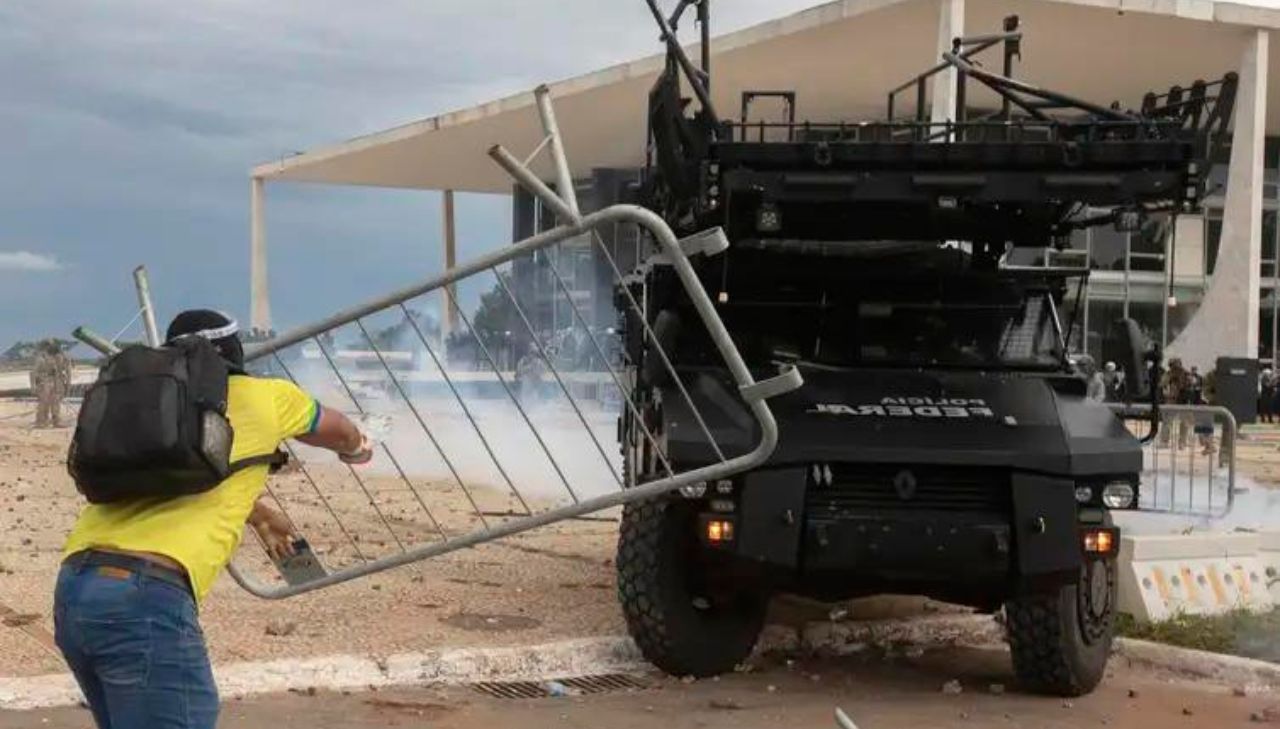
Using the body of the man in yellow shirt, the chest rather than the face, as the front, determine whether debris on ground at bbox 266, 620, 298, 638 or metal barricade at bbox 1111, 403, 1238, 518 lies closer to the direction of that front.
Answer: the metal barricade

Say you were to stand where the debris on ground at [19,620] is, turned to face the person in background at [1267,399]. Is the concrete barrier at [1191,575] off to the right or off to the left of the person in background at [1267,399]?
right

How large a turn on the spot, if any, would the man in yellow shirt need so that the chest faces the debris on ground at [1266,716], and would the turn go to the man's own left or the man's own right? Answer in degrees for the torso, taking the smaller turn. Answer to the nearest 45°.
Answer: approximately 45° to the man's own right

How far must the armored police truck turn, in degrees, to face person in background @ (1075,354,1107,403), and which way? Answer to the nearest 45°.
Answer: approximately 135° to its left

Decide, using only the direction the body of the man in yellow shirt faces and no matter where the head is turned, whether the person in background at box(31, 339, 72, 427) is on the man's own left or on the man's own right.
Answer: on the man's own left

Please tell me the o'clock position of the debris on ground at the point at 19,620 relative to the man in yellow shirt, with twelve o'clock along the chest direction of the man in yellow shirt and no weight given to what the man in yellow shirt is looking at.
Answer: The debris on ground is roughly at 10 o'clock from the man in yellow shirt.

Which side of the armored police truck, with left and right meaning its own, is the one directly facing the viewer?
front

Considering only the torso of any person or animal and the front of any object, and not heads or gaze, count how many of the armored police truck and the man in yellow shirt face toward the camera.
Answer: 1

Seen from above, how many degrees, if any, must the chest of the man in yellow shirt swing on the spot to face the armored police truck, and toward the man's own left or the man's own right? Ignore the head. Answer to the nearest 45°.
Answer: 0° — they already face it

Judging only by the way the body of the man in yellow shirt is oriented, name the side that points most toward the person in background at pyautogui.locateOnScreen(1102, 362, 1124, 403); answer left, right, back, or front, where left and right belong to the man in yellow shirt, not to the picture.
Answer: front

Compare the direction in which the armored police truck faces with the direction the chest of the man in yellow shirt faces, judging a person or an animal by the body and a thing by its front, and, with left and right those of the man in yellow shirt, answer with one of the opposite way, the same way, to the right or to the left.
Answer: the opposite way

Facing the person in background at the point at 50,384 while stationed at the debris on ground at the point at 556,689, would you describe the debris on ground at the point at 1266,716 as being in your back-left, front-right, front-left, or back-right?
back-right

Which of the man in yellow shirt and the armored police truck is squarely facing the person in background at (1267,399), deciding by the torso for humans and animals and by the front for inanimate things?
the man in yellow shirt

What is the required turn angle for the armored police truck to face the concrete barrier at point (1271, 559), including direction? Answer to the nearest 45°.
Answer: approximately 135° to its left

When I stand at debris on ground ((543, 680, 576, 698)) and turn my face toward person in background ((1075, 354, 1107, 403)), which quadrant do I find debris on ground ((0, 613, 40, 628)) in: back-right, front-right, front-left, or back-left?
back-left

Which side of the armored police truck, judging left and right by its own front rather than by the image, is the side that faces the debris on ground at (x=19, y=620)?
right

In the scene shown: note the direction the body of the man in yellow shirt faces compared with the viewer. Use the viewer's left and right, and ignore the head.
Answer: facing away from the viewer and to the right of the viewer
